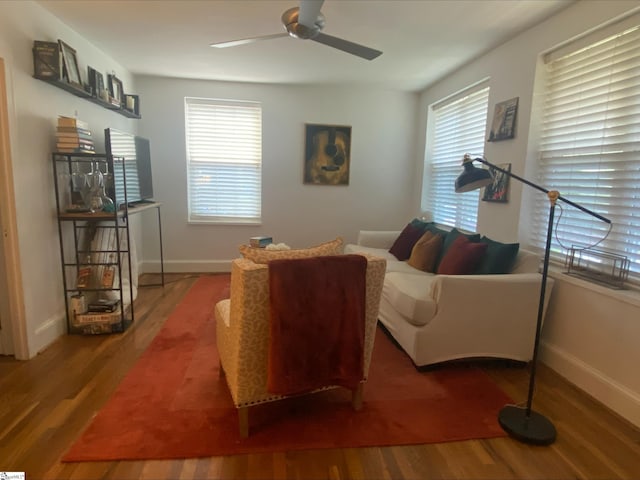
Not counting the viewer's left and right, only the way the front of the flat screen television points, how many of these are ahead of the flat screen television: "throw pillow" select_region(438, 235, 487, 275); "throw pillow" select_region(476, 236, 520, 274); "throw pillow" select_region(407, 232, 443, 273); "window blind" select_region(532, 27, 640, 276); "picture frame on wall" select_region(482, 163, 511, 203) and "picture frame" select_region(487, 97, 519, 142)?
6

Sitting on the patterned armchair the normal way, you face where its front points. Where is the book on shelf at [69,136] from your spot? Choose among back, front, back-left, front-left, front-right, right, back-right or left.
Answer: front

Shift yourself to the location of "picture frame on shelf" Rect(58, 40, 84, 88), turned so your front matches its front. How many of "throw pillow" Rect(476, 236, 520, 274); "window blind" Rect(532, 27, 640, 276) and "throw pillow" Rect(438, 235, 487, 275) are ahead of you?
3

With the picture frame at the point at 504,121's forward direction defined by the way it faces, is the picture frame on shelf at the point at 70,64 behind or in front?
in front

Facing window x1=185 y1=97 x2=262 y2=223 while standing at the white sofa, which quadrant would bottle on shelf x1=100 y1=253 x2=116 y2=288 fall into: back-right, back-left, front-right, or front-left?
front-left

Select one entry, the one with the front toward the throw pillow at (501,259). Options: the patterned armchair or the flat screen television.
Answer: the flat screen television

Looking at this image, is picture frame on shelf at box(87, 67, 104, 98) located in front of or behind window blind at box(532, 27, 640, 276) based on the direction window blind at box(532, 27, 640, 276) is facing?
in front

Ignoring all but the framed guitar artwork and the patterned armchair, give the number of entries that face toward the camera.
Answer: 1

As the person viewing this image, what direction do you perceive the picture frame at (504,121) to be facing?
facing the viewer and to the left of the viewer

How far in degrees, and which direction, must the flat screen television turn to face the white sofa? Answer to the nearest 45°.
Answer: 0° — it already faces it

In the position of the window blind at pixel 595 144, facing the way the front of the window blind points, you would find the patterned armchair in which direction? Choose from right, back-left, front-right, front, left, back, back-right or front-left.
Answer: front

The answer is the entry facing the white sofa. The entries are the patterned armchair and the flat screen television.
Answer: the flat screen television

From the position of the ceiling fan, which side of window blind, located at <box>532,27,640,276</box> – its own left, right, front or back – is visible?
front

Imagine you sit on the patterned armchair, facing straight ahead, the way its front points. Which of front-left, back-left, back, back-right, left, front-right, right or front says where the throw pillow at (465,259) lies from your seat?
right

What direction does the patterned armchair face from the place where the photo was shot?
facing away from the viewer and to the left of the viewer

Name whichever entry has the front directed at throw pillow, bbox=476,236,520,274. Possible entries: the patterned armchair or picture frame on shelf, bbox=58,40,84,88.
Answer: the picture frame on shelf

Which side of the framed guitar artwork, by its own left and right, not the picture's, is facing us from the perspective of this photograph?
front
